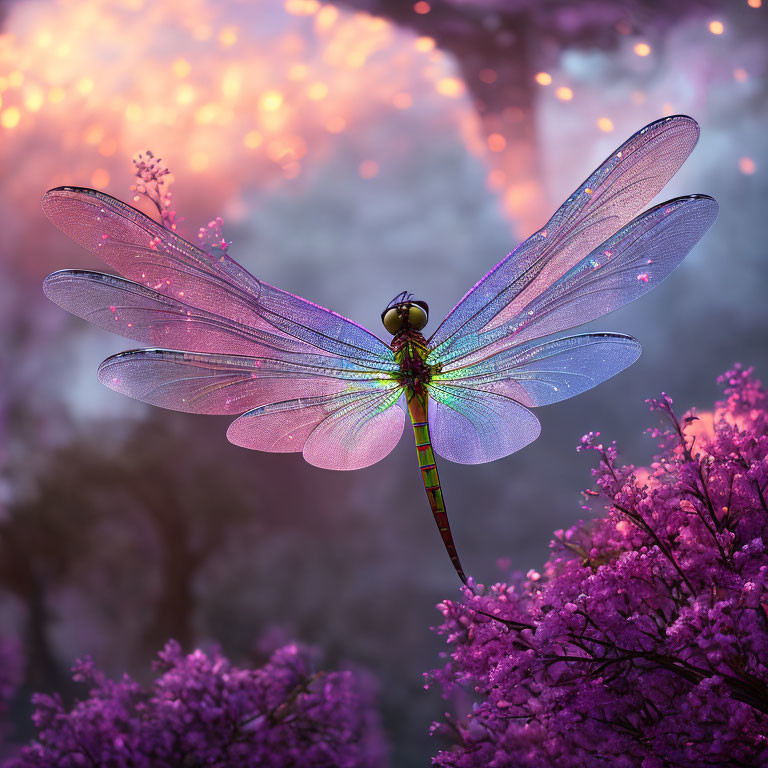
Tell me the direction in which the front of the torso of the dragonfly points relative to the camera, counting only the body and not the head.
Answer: away from the camera

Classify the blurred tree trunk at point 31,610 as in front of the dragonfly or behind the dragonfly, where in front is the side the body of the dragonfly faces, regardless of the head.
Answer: in front
